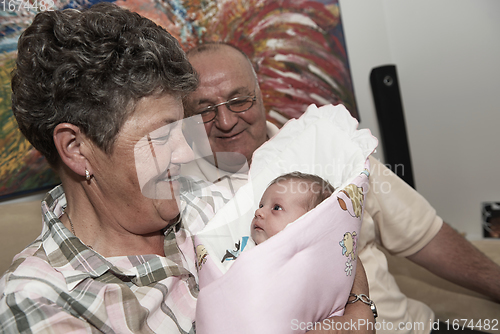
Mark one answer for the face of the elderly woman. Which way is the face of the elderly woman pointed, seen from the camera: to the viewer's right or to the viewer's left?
to the viewer's right

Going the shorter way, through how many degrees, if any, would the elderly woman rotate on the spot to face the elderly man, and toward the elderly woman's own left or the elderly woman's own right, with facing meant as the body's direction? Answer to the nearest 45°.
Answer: approximately 45° to the elderly woman's own left

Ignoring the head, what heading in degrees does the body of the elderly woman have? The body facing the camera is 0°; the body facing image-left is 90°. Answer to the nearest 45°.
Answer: approximately 315°

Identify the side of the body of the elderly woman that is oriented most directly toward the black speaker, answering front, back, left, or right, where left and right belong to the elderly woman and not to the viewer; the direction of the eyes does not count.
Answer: left
